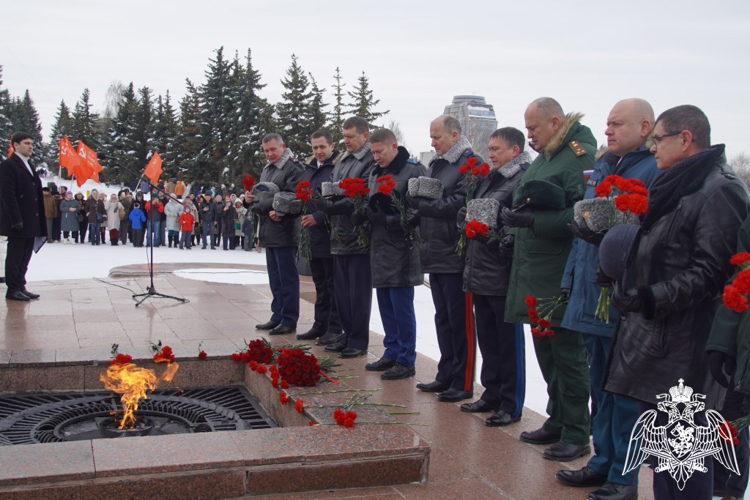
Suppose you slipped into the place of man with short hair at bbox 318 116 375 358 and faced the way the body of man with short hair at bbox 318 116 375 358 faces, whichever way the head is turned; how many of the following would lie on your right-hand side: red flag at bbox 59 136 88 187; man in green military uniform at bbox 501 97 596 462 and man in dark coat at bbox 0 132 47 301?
2

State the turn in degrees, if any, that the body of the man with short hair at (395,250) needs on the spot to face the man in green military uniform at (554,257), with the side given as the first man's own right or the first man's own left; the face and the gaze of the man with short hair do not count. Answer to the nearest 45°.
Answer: approximately 90° to the first man's own left

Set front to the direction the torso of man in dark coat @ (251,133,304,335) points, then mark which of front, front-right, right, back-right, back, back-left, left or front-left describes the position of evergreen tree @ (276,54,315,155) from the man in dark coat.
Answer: back-right

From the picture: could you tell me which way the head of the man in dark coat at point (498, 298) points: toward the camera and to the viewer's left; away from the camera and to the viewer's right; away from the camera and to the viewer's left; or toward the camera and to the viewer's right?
toward the camera and to the viewer's left

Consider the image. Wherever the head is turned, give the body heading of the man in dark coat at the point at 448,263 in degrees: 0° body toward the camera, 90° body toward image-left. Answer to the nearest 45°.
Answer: approximately 45°

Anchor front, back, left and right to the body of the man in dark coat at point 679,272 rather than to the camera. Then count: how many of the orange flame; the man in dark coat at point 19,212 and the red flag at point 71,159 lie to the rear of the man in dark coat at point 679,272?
0

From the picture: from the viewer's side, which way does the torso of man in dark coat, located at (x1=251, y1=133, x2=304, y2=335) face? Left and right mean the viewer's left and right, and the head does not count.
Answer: facing the viewer and to the left of the viewer

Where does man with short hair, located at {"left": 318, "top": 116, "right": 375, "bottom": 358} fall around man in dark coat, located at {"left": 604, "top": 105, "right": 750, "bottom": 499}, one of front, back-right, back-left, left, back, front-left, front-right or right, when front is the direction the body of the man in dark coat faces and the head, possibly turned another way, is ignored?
front-right

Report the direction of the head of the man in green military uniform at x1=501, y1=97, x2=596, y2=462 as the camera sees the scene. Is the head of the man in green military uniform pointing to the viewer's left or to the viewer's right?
to the viewer's left

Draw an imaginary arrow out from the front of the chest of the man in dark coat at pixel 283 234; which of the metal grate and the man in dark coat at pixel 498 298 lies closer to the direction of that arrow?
the metal grate

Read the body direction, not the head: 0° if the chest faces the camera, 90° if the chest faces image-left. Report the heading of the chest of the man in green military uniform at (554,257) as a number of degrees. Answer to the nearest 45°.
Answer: approximately 90°

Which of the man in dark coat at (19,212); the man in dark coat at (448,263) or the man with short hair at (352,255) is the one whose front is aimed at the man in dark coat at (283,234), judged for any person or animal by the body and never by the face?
the man in dark coat at (19,212)

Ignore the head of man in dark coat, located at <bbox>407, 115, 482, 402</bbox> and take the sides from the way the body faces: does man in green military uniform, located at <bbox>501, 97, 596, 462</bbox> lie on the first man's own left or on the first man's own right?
on the first man's own left

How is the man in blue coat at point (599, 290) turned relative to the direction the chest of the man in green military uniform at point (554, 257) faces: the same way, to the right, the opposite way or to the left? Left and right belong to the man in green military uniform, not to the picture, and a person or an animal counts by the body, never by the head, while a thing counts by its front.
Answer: the same way

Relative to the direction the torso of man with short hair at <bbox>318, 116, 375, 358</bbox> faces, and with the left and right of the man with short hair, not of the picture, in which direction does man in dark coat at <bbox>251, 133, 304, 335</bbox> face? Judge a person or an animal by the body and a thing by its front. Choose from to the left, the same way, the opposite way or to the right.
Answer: the same way

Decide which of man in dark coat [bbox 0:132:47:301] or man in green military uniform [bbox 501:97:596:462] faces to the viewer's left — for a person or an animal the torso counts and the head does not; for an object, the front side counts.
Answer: the man in green military uniform

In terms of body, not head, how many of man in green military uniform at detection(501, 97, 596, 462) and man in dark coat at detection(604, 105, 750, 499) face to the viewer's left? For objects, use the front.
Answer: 2

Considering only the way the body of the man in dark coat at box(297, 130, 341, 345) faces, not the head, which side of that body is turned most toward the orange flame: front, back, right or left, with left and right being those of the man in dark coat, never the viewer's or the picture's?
front

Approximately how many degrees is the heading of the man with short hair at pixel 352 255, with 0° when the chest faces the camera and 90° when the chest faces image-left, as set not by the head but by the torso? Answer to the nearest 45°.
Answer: approximately 45°

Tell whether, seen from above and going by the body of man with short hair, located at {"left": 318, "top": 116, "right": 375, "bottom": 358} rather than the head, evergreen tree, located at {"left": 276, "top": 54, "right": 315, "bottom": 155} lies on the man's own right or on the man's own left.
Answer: on the man's own right

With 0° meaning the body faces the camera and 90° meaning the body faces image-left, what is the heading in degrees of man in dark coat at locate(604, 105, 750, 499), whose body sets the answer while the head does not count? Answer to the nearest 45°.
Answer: approximately 90°

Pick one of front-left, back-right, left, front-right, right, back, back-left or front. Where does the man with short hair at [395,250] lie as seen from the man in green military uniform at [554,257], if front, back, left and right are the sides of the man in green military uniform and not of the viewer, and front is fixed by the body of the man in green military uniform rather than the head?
front-right

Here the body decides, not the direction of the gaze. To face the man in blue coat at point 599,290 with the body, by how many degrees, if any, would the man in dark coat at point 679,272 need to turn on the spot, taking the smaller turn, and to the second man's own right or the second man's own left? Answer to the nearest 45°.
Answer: approximately 45° to the second man's own right

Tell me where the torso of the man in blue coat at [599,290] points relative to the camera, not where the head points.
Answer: to the viewer's left
